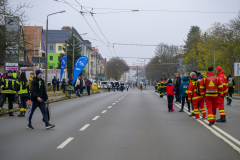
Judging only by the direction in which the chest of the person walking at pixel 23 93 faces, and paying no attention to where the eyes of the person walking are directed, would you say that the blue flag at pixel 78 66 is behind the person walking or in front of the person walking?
in front

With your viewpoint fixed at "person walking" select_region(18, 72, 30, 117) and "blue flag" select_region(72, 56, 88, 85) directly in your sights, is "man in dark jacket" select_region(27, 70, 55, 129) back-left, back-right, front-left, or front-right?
back-right
